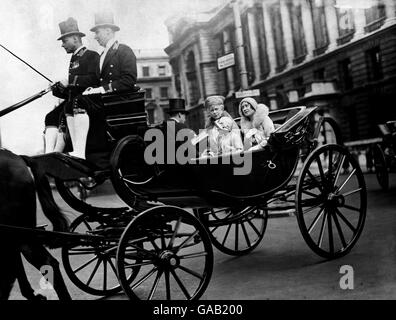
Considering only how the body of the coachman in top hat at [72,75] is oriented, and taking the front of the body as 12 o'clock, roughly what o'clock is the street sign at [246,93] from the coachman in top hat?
The street sign is roughly at 5 o'clock from the coachman in top hat.

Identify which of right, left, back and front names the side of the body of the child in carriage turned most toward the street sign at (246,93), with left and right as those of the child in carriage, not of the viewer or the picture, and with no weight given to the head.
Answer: back

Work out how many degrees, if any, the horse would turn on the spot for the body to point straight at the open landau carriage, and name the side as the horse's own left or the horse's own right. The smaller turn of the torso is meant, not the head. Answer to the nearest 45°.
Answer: approximately 180°

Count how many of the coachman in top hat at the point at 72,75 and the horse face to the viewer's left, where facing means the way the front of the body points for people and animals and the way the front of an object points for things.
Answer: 2

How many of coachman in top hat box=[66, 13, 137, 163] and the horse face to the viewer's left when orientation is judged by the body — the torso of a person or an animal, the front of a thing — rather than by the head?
2

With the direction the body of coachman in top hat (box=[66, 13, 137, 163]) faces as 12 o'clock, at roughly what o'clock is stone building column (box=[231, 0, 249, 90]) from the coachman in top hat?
The stone building column is roughly at 5 o'clock from the coachman in top hat.

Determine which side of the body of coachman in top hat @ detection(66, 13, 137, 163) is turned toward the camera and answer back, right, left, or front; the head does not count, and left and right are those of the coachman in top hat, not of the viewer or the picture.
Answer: left

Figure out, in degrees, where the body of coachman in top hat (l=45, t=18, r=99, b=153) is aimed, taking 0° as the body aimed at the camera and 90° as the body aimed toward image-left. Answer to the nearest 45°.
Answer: approximately 90°

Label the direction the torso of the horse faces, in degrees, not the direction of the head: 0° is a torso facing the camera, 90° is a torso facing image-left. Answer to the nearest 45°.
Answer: approximately 90°

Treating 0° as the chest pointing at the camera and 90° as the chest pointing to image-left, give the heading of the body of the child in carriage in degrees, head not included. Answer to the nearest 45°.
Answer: approximately 45°
